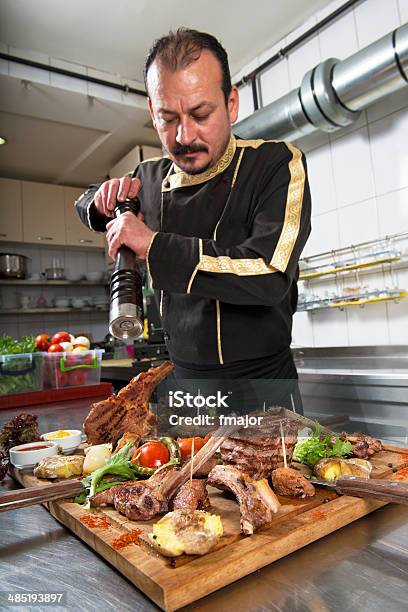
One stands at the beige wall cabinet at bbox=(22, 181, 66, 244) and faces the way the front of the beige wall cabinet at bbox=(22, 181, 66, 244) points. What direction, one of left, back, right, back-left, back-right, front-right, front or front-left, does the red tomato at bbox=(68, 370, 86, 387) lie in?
front

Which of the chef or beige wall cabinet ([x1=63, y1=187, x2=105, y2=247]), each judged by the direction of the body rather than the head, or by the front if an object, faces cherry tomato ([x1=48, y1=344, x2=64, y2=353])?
the beige wall cabinet

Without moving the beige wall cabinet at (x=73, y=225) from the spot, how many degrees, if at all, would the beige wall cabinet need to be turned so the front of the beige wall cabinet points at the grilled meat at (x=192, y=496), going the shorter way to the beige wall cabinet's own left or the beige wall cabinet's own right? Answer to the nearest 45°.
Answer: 0° — it already faces it

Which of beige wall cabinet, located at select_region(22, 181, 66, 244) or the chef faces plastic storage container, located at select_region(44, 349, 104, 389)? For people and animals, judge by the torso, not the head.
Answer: the beige wall cabinet

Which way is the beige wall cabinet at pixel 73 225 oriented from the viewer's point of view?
toward the camera

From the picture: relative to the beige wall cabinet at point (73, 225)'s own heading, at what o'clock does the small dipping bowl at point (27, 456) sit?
The small dipping bowl is roughly at 12 o'clock from the beige wall cabinet.

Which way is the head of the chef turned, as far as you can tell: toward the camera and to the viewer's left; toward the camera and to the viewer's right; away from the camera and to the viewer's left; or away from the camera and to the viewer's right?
toward the camera and to the viewer's left

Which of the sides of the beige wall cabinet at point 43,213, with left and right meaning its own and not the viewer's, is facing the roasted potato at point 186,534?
front

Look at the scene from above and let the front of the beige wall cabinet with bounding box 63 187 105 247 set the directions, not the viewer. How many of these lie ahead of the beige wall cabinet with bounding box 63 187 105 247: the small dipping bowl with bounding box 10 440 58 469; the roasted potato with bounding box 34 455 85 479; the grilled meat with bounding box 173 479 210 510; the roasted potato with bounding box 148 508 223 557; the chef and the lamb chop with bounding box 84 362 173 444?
6

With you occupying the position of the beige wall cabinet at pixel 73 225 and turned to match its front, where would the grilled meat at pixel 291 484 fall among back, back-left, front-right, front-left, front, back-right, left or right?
front

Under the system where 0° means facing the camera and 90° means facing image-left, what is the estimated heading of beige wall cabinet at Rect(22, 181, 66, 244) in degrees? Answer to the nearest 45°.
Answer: approximately 0°

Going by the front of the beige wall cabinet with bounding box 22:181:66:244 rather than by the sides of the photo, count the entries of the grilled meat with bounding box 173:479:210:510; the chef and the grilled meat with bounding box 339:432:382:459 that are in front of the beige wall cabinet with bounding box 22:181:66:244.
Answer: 3

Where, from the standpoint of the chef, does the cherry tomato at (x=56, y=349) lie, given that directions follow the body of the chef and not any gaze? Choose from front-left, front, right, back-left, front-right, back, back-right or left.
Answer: right

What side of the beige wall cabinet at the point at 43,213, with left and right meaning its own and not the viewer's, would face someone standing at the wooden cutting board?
front

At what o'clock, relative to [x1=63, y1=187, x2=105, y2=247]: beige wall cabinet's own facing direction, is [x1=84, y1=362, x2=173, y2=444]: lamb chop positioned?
The lamb chop is roughly at 12 o'clock from the beige wall cabinet.

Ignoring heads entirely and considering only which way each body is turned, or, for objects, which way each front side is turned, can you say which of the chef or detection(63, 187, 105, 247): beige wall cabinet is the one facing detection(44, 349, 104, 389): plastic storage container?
the beige wall cabinet

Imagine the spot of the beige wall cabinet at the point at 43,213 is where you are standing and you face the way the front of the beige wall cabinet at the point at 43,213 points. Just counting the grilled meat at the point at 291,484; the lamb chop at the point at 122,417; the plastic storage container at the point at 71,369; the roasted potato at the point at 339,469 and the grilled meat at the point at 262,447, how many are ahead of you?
5
